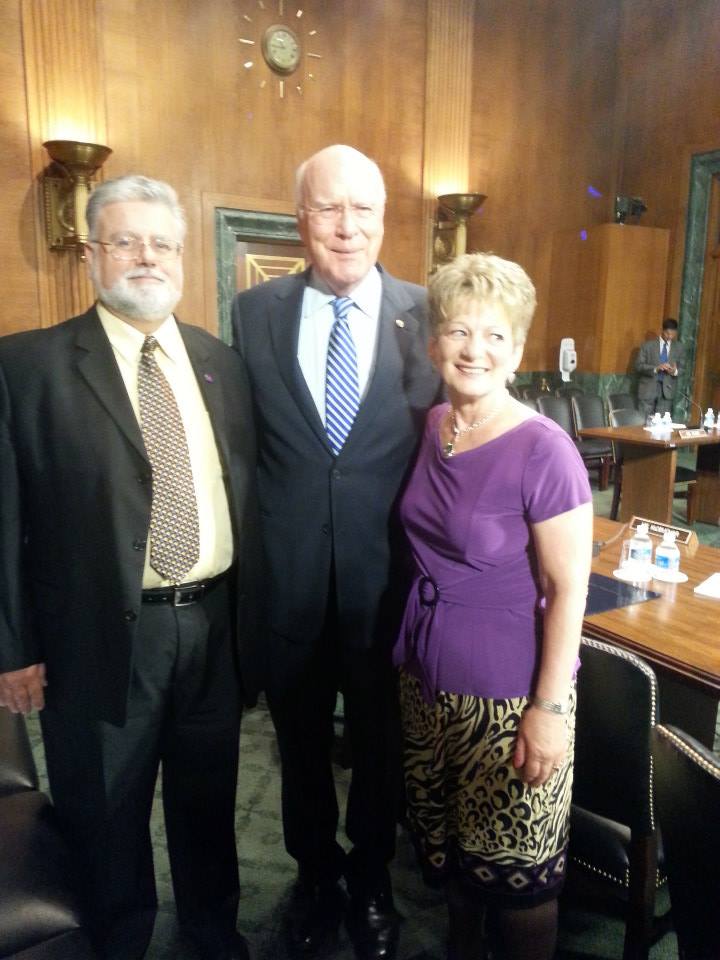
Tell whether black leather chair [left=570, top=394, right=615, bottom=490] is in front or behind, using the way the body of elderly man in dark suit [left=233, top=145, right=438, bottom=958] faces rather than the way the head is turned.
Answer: behind

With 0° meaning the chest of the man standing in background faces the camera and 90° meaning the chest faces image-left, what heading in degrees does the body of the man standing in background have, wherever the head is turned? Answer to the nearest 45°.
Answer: approximately 0°

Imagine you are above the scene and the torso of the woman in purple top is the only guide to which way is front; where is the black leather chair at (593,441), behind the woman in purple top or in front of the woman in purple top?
behind

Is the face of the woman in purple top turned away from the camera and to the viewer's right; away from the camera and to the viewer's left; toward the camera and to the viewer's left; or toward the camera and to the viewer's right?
toward the camera and to the viewer's left

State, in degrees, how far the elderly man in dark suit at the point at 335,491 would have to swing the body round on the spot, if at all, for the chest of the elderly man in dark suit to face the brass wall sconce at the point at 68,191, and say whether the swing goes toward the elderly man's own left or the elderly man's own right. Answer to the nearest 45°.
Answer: approximately 135° to the elderly man's own right

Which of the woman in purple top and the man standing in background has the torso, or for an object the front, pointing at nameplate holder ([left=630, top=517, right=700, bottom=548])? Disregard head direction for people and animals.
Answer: the man standing in background

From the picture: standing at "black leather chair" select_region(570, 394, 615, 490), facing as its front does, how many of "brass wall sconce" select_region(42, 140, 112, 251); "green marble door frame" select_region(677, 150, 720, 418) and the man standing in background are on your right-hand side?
1

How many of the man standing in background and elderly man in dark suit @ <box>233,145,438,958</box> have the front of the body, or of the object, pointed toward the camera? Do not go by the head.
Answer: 2

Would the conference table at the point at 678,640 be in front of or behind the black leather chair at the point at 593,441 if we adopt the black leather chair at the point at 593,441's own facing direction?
in front

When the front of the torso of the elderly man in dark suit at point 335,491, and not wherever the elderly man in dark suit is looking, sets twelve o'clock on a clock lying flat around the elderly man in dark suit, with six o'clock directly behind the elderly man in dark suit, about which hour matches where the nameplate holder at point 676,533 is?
The nameplate holder is roughly at 8 o'clock from the elderly man in dark suit.

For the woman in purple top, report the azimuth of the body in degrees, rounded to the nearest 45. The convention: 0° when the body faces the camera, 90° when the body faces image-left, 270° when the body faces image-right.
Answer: approximately 45°

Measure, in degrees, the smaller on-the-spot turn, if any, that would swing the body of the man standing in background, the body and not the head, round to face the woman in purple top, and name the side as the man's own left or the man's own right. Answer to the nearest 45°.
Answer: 0° — they already face them
